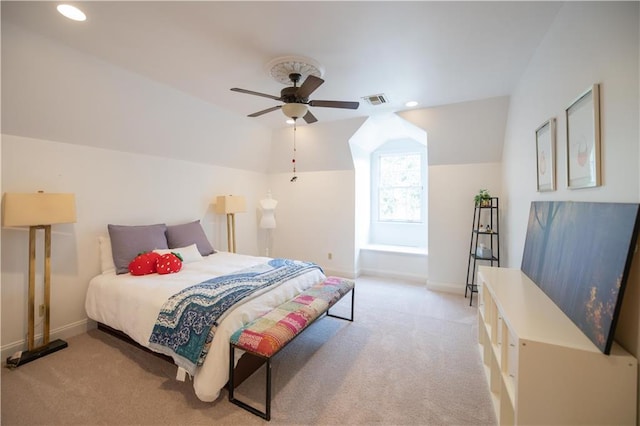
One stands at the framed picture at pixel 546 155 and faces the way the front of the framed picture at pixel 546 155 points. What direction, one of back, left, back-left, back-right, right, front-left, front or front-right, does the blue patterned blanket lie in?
front-left

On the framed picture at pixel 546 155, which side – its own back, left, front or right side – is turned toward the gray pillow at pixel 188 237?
front

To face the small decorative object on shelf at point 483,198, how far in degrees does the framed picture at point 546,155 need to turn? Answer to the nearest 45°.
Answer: approximately 45° to its right

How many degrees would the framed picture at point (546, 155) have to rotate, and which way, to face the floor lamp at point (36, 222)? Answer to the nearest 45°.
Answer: approximately 45° to its left

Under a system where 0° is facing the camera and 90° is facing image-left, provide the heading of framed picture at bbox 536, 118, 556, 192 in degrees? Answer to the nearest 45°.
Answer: approximately 90°

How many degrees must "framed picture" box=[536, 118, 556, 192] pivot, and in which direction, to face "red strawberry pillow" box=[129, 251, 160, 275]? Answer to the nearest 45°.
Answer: approximately 45° to its left

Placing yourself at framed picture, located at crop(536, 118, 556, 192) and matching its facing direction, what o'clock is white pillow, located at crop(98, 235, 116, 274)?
The white pillow is roughly at 11 o'clock from the framed picture.

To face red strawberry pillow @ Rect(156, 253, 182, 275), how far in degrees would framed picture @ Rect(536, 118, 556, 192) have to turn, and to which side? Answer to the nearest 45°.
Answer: approximately 45° to its left

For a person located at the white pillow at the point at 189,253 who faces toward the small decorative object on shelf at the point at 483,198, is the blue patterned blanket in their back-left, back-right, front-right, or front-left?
front-right
